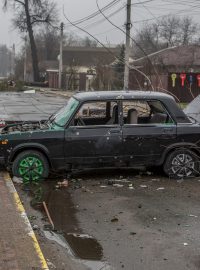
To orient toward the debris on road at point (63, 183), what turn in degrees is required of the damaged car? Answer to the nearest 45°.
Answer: approximately 45° to its left

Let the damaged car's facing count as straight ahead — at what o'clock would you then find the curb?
The curb is roughly at 10 o'clock from the damaged car.

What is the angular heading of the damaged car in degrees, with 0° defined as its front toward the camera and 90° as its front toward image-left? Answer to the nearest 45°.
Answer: approximately 90°

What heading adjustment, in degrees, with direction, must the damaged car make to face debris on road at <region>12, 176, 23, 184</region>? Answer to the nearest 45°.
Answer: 0° — it already faces it

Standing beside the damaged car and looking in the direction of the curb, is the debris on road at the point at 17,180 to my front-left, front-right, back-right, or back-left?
front-right
